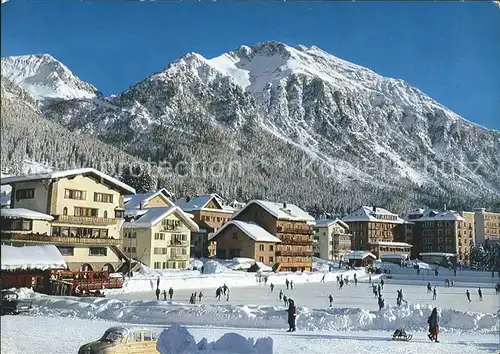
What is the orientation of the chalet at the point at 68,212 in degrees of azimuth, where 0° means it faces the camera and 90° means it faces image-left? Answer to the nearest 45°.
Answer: approximately 315°

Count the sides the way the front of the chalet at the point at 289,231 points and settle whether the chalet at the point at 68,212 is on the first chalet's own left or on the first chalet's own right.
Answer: on the first chalet's own right

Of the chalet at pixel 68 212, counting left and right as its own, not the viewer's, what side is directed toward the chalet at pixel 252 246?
left

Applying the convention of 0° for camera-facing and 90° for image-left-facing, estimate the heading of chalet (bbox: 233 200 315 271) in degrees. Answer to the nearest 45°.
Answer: approximately 315°

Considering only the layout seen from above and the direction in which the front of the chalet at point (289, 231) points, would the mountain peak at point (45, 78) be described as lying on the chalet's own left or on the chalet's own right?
on the chalet's own right
